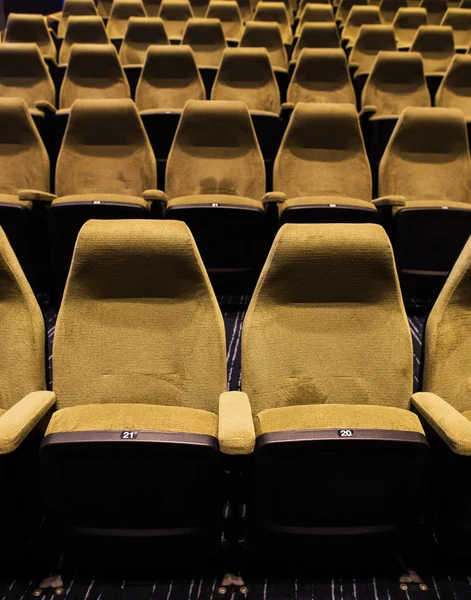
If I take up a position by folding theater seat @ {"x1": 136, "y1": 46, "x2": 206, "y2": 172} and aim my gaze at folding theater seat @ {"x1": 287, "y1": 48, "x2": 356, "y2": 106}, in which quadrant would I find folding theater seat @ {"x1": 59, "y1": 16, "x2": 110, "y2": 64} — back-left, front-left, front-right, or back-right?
back-left

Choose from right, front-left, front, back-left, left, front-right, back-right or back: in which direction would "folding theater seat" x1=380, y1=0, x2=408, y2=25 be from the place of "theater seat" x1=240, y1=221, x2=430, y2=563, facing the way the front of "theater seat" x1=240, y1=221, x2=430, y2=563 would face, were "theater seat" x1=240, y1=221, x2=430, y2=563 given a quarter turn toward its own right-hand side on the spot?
right

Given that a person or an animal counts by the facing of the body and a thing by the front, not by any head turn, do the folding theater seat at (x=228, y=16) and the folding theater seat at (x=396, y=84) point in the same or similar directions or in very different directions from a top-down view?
same or similar directions

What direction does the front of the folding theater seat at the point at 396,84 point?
toward the camera

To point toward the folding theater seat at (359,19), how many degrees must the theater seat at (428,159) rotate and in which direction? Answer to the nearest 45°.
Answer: approximately 180°

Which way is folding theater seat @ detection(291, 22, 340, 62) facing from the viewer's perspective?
toward the camera

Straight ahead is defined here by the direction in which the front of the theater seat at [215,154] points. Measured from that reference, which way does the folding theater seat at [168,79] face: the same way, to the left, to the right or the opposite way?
the same way

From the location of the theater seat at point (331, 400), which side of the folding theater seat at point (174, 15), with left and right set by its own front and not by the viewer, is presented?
front

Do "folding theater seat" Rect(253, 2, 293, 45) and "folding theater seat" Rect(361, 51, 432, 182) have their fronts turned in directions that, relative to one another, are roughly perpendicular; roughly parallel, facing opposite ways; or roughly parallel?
roughly parallel

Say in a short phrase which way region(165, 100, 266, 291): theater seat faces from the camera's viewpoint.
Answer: facing the viewer

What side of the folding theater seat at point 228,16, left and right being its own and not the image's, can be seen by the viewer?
front

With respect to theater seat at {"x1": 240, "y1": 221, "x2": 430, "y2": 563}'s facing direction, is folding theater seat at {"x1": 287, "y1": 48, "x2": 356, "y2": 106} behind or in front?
behind

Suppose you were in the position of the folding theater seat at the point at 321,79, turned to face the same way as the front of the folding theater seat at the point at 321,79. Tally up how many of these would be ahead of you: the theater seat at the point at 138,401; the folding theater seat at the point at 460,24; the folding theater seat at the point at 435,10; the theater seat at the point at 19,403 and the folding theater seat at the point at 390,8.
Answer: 2

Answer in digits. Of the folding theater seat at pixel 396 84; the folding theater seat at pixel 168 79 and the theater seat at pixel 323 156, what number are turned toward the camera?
3

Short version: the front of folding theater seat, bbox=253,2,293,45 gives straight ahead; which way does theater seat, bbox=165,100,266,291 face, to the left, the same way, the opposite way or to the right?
the same way

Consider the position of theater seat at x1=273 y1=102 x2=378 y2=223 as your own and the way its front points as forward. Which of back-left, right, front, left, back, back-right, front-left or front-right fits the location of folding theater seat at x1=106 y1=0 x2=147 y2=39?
back-right
